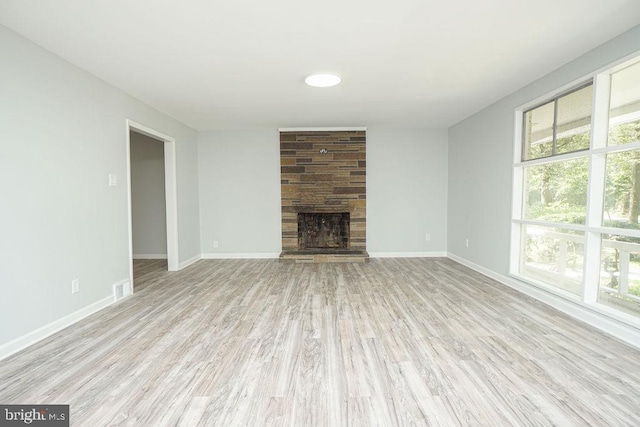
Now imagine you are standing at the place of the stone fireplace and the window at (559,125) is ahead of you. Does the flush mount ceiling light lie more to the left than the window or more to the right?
right

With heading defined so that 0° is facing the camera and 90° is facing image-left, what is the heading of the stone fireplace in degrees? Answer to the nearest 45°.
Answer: approximately 0°

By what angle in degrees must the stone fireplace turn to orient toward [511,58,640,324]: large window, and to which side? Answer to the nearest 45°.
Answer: approximately 45° to its left

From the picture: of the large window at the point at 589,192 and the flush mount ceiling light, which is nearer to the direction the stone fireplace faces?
the flush mount ceiling light

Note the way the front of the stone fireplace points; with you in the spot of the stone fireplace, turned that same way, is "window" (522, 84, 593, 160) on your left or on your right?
on your left

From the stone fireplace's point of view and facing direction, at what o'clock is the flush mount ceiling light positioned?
The flush mount ceiling light is roughly at 12 o'clock from the stone fireplace.

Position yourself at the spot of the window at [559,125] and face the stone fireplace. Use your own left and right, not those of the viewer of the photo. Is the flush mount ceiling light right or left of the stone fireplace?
left
